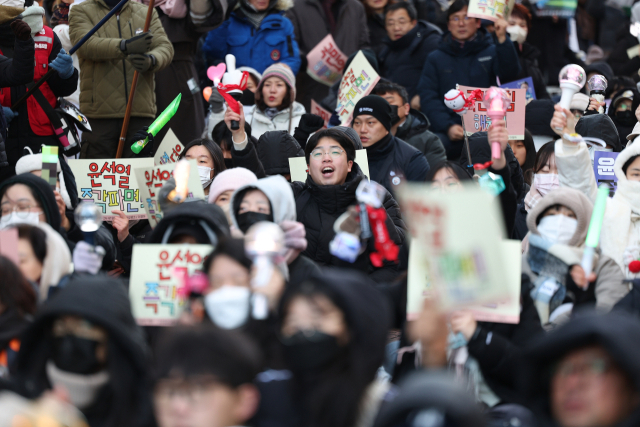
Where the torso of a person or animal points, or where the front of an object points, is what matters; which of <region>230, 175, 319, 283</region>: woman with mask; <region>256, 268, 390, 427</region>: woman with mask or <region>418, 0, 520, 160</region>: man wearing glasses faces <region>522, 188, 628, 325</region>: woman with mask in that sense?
the man wearing glasses

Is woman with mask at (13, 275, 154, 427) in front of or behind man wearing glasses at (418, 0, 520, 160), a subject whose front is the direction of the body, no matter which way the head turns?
in front

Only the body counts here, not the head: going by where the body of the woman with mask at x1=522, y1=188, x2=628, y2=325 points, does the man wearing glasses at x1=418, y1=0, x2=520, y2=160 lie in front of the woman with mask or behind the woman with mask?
behind

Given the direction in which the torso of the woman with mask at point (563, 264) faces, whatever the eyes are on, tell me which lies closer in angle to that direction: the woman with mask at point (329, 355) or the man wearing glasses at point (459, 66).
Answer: the woman with mask

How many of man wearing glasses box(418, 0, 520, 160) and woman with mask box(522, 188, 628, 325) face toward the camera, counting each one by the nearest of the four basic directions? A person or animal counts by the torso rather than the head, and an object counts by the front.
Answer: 2

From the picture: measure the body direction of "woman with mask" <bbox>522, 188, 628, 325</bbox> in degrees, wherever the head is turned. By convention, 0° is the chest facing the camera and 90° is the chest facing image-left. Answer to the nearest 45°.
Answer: approximately 0°

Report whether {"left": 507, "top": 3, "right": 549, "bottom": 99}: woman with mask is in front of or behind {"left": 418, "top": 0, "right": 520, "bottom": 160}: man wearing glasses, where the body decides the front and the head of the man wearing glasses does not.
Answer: behind

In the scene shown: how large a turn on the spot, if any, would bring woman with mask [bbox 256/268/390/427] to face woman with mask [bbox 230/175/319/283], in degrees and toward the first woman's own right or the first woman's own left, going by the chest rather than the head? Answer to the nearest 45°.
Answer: approximately 135° to the first woman's own right

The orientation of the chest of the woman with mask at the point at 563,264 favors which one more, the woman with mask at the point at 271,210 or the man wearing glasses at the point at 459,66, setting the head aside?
the woman with mask

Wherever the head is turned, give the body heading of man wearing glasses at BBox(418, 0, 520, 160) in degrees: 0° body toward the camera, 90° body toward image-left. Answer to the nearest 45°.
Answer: approximately 0°

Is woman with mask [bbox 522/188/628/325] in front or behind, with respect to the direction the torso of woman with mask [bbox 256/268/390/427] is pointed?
behind

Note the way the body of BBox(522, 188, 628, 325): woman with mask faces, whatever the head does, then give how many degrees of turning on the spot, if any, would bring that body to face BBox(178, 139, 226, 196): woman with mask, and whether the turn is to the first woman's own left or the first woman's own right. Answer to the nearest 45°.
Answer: approximately 135° to the first woman's own right
